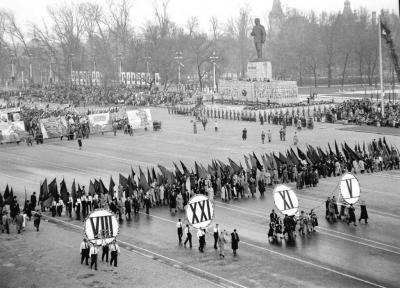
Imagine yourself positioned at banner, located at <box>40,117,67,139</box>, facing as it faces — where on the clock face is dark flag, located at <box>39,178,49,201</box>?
The dark flag is roughly at 12 o'clock from the banner.

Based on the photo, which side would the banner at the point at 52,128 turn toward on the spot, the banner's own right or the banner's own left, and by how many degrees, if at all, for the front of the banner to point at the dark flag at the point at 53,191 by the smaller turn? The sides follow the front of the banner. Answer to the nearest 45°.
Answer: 0° — it already faces it

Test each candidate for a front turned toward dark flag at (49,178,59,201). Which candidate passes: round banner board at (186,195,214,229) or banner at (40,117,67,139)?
the banner

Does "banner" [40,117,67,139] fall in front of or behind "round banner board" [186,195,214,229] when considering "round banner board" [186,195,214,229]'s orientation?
behind

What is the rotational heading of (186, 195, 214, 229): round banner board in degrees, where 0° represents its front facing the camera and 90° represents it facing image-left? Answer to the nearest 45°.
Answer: approximately 0°

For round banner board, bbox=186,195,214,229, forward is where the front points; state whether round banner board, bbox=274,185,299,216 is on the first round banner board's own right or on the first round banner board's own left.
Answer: on the first round banner board's own left

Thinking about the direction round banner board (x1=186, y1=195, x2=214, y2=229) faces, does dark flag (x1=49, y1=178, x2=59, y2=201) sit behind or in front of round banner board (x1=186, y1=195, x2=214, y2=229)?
behind

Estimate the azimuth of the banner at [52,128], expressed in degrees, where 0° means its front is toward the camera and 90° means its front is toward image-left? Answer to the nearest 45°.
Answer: approximately 0°
